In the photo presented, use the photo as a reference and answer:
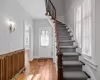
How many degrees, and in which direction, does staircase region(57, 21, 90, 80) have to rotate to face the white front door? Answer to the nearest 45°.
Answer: approximately 180°

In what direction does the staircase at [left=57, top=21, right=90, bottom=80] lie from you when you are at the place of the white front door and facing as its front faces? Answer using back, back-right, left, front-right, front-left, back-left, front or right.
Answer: front

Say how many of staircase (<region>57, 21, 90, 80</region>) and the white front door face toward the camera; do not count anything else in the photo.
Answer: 2

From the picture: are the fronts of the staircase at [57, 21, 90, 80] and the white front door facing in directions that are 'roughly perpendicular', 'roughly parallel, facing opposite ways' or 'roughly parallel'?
roughly parallel

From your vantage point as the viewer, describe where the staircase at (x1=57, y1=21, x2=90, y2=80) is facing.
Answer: facing the viewer

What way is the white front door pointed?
toward the camera
